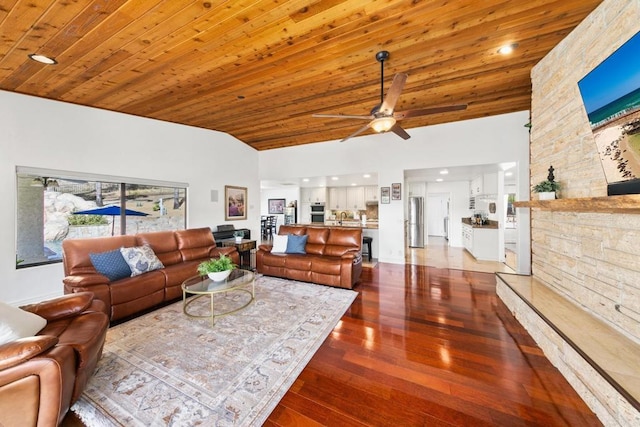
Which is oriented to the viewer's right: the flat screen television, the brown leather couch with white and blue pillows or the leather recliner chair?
the leather recliner chair

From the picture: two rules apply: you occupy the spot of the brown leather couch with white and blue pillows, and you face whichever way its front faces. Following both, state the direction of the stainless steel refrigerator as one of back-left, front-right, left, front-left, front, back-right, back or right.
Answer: back

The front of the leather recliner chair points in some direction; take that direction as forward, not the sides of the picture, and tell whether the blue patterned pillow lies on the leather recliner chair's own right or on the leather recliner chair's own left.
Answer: on the leather recliner chair's own left

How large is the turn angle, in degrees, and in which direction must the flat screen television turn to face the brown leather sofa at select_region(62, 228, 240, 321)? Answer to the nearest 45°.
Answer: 0° — it already faces it

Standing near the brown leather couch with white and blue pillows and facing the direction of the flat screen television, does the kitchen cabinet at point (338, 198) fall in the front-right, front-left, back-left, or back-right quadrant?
back-left

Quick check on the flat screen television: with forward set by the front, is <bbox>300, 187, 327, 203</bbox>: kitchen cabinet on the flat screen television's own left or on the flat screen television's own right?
on the flat screen television's own right

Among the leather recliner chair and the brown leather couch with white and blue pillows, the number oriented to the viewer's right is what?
1

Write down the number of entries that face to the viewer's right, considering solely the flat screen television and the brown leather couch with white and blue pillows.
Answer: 0

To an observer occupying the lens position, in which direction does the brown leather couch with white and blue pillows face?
facing the viewer and to the left of the viewer

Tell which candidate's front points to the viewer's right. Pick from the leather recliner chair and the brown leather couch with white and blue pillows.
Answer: the leather recliner chair

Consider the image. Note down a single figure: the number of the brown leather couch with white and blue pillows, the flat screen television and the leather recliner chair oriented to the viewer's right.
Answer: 1

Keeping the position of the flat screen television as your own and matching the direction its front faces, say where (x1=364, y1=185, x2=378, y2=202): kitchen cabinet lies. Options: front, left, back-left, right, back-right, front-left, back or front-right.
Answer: right

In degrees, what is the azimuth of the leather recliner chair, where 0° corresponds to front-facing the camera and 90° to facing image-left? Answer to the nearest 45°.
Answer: approximately 270°

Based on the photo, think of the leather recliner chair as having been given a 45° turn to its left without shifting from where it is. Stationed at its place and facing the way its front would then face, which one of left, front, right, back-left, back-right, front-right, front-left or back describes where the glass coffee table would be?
front

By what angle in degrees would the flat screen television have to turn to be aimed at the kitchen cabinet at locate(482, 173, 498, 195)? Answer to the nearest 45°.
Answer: approximately 90° to its right
